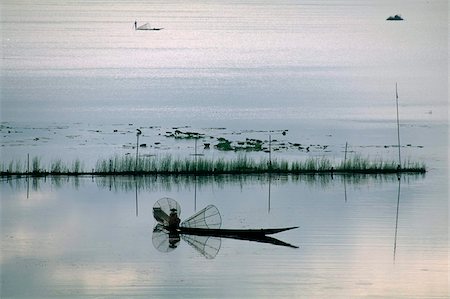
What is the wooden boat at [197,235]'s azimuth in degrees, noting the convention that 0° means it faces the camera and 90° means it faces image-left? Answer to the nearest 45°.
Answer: approximately 270°
